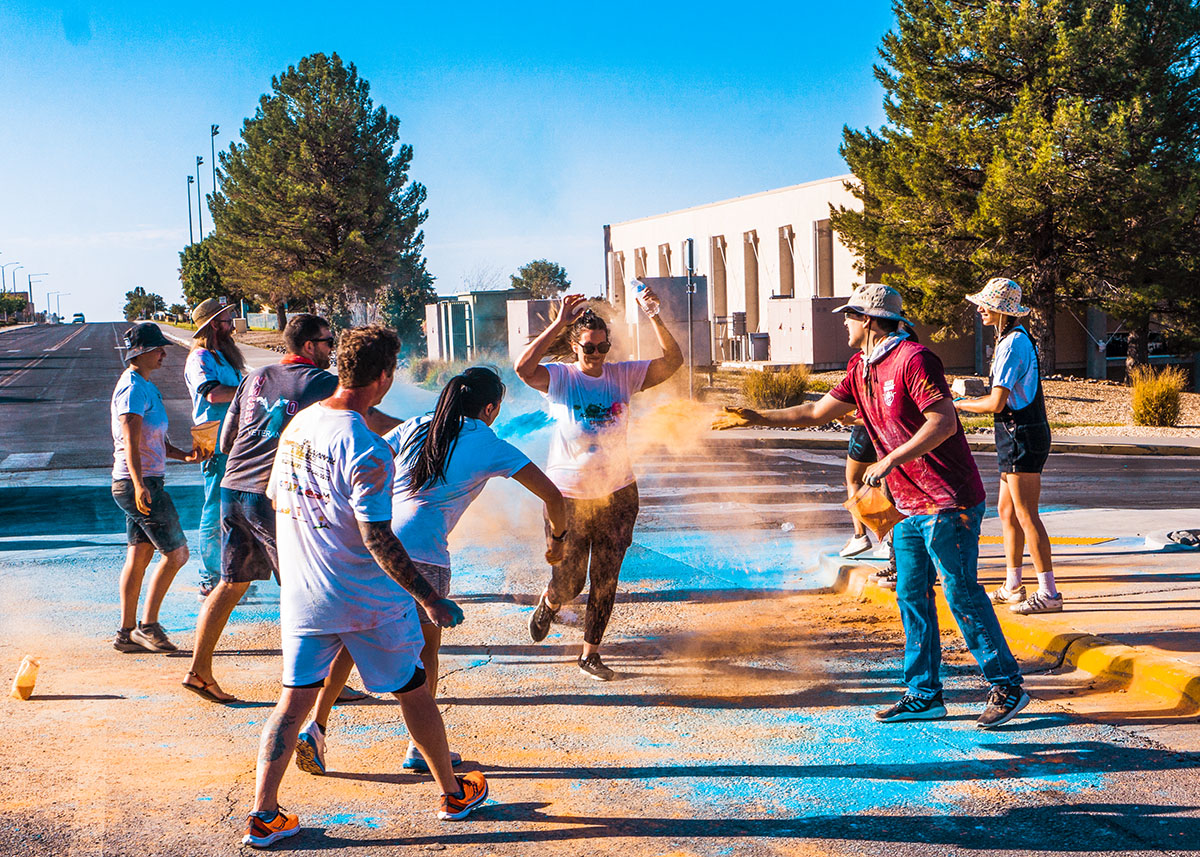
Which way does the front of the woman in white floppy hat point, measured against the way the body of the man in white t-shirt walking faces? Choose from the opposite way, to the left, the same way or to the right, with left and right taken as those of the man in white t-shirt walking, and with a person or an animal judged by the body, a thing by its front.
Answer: to the left

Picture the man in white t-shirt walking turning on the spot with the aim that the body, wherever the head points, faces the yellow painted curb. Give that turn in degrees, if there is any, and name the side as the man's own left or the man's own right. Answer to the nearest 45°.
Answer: approximately 45° to the man's own right

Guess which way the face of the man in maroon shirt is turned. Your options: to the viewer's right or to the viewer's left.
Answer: to the viewer's left

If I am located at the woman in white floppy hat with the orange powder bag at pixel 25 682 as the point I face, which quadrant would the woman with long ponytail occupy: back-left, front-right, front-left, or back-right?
front-left

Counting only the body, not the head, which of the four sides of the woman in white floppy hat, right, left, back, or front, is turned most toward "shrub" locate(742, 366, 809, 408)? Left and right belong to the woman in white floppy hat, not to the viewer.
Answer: right

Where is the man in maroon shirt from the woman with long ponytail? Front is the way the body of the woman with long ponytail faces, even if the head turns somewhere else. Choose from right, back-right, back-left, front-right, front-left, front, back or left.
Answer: front-right

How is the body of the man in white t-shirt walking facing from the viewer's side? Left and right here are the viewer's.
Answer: facing away from the viewer and to the right of the viewer

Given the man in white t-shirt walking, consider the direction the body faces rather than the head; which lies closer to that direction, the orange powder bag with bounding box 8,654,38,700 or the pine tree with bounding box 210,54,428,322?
the pine tree

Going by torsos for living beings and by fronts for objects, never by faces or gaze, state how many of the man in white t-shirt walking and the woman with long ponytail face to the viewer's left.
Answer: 0

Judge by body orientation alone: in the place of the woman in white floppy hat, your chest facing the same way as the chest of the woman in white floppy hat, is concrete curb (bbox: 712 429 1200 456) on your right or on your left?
on your right

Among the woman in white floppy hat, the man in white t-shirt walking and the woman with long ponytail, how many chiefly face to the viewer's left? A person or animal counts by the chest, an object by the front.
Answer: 1

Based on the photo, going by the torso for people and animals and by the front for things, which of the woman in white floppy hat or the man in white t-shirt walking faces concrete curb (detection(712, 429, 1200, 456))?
the man in white t-shirt walking

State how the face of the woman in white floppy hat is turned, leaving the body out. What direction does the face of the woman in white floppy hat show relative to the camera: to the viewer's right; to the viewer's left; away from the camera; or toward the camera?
to the viewer's left

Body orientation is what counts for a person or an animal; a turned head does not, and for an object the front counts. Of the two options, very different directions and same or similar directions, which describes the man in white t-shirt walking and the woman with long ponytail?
same or similar directions

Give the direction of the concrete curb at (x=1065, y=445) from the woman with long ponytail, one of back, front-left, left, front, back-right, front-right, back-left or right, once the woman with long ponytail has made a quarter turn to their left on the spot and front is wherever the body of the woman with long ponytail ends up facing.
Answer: right

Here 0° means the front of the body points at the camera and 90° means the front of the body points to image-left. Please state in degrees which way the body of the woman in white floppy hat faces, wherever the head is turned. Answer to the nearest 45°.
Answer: approximately 90°

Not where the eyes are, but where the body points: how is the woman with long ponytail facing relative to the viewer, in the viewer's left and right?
facing away from the viewer and to the right of the viewer

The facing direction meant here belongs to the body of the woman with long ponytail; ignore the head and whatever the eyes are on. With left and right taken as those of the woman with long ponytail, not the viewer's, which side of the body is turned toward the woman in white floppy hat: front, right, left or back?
front
